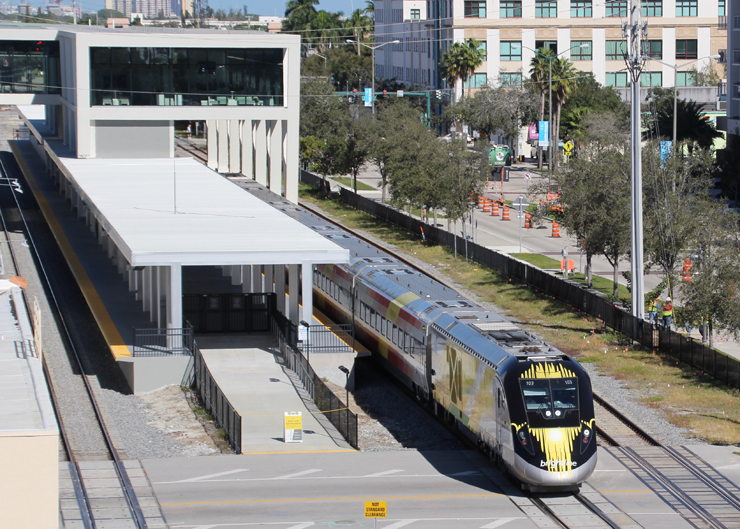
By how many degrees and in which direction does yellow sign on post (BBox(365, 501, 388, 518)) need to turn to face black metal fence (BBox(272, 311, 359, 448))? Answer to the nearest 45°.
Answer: approximately 180°

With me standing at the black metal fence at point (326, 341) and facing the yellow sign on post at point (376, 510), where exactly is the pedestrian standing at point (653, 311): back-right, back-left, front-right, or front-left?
back-left

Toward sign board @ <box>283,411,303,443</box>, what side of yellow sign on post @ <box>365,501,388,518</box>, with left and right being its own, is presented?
back

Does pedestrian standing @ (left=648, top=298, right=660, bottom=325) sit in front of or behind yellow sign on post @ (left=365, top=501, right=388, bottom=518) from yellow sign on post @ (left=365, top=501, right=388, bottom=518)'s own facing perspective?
behind

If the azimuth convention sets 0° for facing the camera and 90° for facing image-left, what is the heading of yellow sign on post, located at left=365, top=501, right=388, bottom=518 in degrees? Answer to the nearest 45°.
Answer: approximately 0°

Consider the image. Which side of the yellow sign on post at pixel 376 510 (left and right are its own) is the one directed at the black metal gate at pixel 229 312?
back

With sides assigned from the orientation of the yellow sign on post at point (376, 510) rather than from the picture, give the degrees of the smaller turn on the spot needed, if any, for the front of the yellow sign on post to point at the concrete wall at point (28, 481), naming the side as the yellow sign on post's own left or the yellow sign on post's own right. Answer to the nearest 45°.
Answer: approximately 90° to the yellow sign on post's own right

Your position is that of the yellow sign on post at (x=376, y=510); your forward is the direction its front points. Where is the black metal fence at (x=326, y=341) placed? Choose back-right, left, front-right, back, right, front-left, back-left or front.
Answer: back
